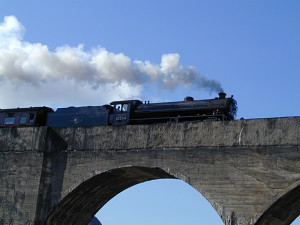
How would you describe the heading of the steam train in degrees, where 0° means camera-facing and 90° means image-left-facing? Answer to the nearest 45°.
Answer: approximately 270°
